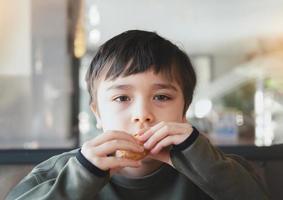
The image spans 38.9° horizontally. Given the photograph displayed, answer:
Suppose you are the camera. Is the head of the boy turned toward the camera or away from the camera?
toward the camera

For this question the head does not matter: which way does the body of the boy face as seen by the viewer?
toward the camera
